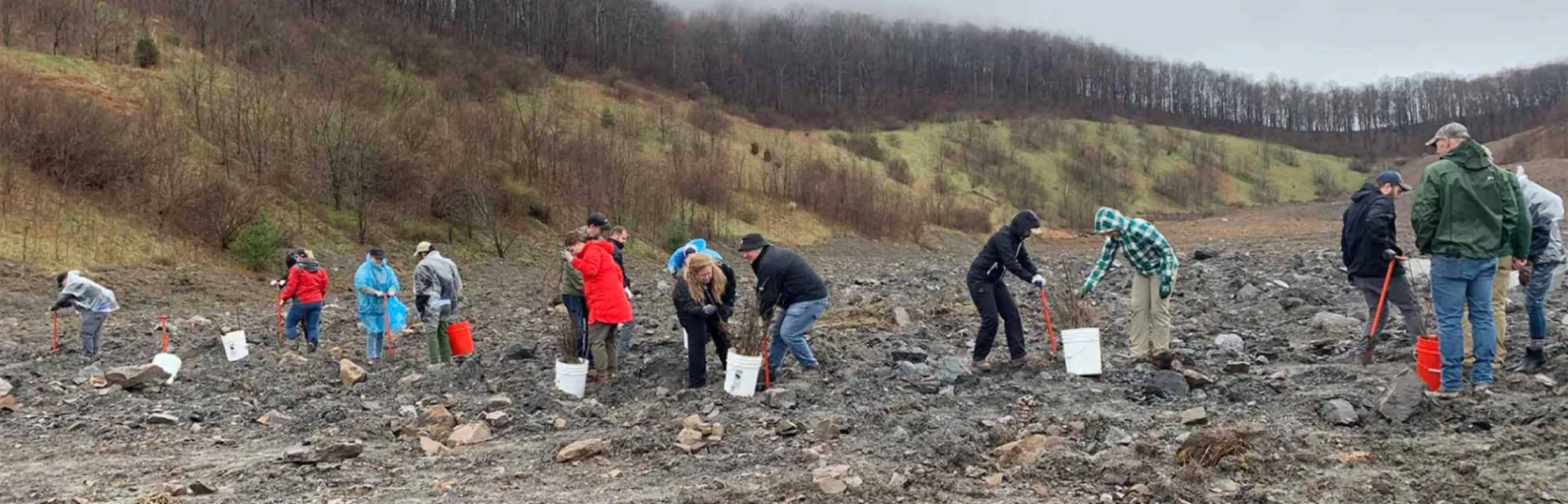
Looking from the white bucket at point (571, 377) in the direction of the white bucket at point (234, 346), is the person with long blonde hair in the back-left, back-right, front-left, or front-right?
back-right

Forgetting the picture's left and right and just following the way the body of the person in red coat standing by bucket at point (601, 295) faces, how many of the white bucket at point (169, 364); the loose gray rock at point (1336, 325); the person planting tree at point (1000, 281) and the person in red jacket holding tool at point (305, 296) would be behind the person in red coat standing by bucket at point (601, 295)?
2

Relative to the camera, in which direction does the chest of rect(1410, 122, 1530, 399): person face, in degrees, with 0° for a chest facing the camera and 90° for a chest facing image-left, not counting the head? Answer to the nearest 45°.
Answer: approximately 135°

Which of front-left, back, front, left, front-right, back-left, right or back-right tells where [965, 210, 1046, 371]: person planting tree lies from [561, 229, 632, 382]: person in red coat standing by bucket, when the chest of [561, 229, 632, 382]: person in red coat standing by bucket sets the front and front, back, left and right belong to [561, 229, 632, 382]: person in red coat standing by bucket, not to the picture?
back

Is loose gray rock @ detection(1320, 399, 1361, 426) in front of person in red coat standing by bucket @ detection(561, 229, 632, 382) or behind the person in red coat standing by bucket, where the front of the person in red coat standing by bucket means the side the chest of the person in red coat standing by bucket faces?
behind

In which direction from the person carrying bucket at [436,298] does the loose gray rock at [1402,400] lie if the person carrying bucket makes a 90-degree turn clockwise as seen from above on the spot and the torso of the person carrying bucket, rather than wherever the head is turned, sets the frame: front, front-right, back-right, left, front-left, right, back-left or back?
right

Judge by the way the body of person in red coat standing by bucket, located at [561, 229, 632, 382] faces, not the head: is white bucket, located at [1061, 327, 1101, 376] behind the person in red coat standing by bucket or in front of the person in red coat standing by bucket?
behind

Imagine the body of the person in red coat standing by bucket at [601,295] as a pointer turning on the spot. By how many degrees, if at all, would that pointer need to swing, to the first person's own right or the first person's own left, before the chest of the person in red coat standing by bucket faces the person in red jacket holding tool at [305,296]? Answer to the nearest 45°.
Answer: approximately 45° to the first person's own right

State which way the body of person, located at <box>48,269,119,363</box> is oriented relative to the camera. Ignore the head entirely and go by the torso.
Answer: to the viewer's left

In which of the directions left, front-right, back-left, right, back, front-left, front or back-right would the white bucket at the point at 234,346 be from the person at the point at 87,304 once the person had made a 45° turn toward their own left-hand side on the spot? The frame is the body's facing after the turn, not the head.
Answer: left
